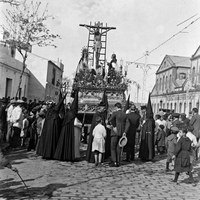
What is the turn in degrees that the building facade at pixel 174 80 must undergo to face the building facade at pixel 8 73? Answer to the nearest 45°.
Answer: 0° — it already faces it

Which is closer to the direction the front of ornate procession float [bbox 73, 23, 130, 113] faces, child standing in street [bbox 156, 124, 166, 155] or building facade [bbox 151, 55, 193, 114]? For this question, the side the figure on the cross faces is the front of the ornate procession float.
the child standing in street

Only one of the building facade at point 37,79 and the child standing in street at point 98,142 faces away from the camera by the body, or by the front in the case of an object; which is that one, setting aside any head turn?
the child standing in street

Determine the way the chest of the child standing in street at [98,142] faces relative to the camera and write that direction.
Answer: away from the camera

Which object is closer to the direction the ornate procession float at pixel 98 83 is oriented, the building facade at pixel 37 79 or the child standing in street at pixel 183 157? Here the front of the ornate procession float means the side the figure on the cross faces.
the child standing in street

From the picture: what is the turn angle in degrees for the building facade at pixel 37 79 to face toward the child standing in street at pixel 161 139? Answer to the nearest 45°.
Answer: approximately 45° to its right

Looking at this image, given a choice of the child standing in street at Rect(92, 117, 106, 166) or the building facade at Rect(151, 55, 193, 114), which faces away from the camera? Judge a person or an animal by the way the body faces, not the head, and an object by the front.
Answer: the child standing in street

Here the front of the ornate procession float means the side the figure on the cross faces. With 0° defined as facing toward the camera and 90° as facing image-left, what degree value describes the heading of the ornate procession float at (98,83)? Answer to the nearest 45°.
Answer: approximately 0°

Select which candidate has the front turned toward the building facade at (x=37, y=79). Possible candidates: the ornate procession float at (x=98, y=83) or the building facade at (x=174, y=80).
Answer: the building facade at (x=174, y=80)

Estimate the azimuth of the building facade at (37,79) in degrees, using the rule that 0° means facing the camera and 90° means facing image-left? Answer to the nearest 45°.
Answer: approximately 315°

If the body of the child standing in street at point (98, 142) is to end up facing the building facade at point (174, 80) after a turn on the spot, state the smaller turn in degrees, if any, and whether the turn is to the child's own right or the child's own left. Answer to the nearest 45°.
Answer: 0° — they already face it

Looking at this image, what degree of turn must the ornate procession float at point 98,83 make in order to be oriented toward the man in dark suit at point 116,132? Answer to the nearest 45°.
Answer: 0° — it already faces them

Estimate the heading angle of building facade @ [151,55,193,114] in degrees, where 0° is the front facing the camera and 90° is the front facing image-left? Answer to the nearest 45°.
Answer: approximately 45°
